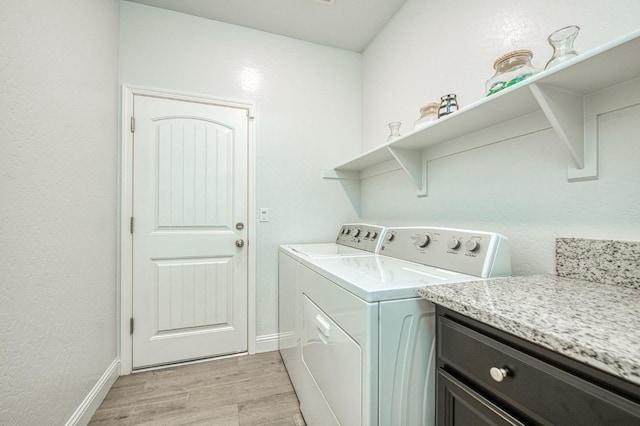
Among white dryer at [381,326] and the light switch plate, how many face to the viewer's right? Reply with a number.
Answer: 0

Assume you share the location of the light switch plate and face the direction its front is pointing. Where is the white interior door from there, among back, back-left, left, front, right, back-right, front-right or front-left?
right

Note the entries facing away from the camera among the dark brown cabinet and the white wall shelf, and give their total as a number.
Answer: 0

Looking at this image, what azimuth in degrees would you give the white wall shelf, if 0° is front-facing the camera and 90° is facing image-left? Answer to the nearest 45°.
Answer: approximately 45°

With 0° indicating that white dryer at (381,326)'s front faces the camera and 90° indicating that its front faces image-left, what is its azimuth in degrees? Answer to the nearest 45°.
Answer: approximately 45°

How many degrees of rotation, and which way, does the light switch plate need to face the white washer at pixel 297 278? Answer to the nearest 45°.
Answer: approximately 45° to its left

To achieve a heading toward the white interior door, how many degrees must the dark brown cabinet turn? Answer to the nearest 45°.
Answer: approximately 45° to its right

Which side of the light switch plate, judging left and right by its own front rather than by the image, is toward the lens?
front

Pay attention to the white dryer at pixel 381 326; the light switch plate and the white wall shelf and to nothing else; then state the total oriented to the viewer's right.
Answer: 0
